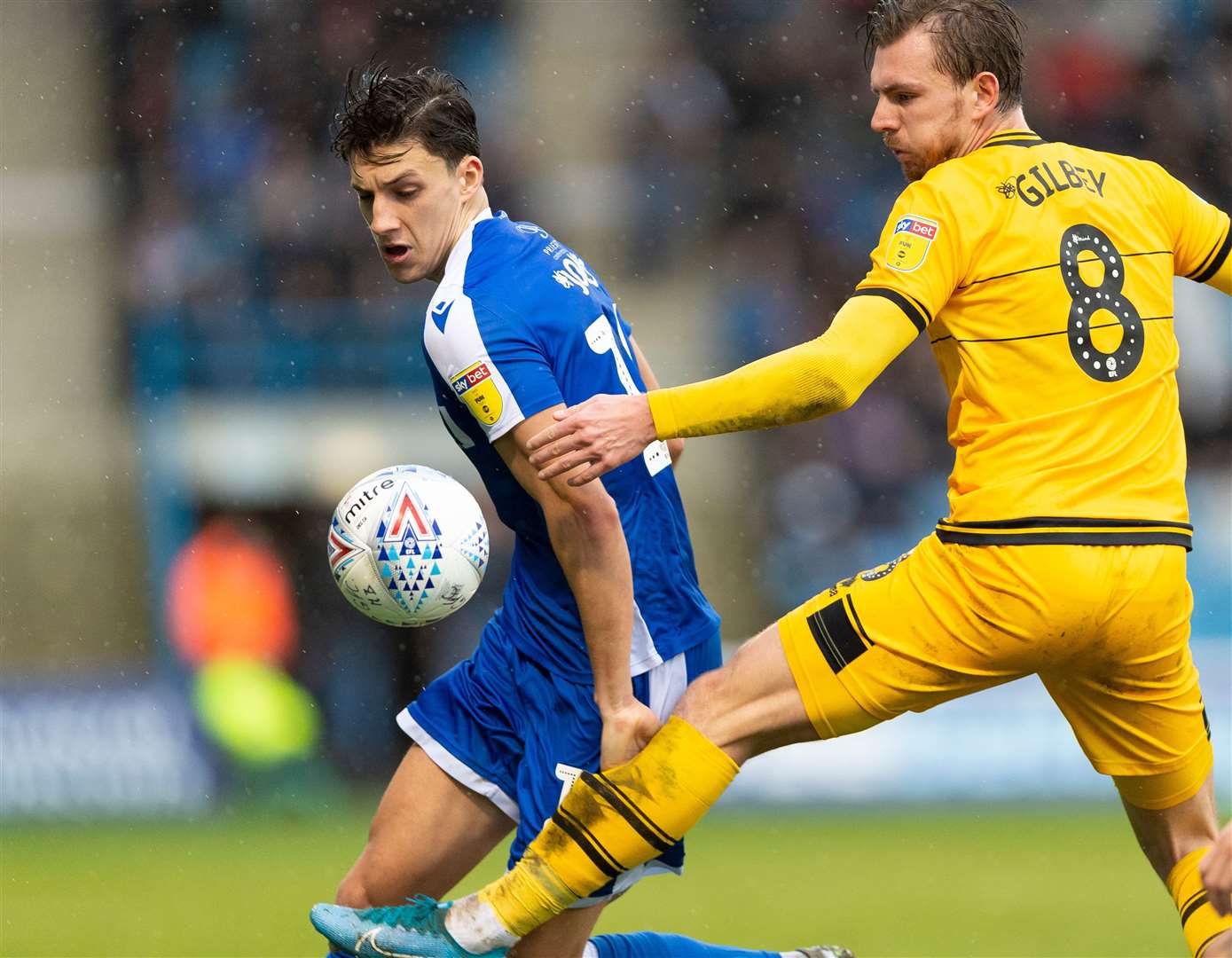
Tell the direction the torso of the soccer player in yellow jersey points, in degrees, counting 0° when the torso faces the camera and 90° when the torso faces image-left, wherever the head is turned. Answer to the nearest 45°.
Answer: approximately 135°

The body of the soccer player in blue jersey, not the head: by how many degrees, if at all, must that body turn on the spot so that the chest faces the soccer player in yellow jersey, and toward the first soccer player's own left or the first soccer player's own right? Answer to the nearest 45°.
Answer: approximately 180°

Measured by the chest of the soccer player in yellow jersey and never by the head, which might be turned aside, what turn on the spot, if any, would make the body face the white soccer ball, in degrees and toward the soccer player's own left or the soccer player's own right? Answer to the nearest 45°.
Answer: approximately 45° to the soccer player's own left

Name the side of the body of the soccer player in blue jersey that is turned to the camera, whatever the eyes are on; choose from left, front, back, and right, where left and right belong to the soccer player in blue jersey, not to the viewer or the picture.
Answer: left

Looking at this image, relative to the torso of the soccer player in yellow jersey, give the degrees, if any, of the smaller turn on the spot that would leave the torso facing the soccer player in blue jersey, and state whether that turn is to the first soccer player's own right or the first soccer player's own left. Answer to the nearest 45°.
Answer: approximately 45° to the first soccer player's own left

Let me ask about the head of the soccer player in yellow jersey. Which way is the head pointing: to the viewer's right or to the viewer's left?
to the viewer's left
